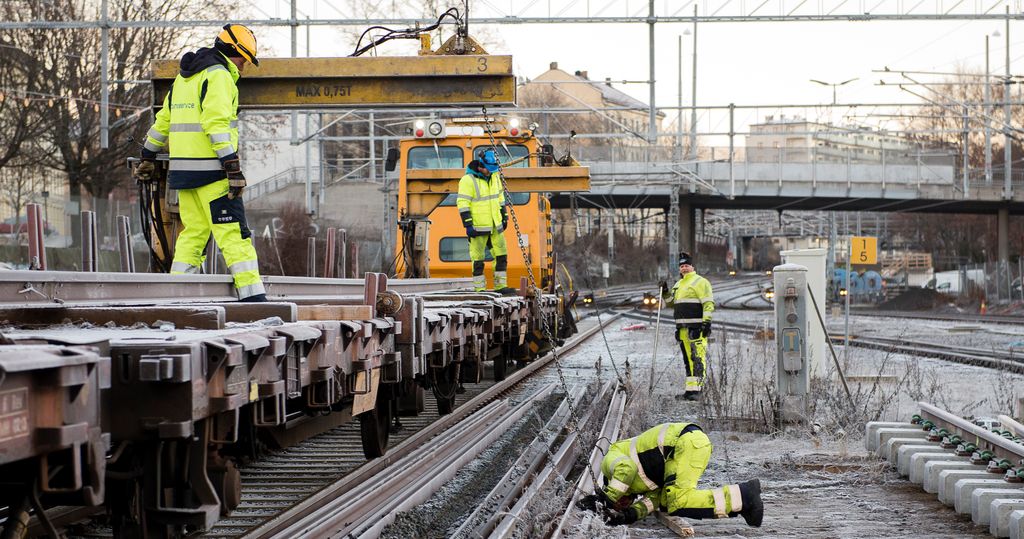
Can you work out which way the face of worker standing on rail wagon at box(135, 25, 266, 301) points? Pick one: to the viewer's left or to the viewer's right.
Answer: to the viewer's right

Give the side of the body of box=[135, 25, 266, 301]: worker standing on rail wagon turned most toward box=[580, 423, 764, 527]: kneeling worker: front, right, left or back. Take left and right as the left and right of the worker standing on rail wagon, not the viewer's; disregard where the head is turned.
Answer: right

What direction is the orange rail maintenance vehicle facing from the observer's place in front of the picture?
facing the viewer

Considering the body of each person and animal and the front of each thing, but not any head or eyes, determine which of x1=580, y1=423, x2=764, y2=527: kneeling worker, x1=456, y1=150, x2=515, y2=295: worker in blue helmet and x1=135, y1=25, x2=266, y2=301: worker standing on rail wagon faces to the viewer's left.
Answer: the kneeling worker

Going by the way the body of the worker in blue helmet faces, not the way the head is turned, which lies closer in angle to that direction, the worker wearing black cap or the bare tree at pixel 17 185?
the worker wearing black cap

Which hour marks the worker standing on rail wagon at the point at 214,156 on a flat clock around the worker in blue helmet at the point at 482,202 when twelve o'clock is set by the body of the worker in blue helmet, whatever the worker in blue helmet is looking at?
The worker standing on rail wagon is roughly at 2 o'clock from the worker in blue helmet.

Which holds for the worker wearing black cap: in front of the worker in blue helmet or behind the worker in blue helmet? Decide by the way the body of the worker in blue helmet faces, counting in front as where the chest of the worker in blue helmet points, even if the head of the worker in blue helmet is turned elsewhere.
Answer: in front

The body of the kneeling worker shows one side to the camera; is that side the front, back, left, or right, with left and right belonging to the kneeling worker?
left

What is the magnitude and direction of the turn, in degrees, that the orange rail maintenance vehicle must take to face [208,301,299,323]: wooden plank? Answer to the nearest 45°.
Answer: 0° — it already faces it

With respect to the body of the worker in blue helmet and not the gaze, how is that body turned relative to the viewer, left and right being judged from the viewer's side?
facing the viewer and to the right of the viewer

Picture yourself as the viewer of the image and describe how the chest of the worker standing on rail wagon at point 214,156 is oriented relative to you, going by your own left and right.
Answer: facing away from the viewer and to the right of the viewer

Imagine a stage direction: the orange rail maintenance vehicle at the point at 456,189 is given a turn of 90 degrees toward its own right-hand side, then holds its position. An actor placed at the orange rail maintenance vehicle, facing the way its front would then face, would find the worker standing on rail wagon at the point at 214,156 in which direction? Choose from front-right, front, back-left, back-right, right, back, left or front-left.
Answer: left

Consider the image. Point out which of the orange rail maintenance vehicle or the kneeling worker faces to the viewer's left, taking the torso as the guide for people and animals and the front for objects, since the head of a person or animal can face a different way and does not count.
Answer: the kneeling worker

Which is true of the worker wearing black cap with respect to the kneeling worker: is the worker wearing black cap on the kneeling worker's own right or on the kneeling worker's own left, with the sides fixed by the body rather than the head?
on the kneeling worker's own right

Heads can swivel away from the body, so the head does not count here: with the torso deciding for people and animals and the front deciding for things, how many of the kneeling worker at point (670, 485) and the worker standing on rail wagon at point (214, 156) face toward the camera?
0

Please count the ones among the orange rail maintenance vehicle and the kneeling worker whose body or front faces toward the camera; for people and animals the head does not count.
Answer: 1

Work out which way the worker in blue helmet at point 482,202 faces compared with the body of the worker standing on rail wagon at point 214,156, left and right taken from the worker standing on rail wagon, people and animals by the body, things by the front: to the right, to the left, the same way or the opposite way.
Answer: to the right
